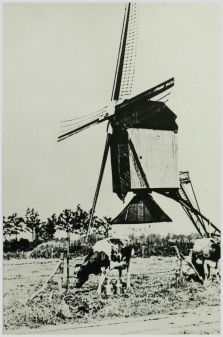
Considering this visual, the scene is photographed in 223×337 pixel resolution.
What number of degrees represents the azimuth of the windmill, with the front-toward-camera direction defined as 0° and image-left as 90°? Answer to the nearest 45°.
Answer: approximately 45°

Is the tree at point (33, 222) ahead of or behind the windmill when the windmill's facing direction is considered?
ahead

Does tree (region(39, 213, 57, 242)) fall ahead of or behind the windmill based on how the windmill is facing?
ahead
